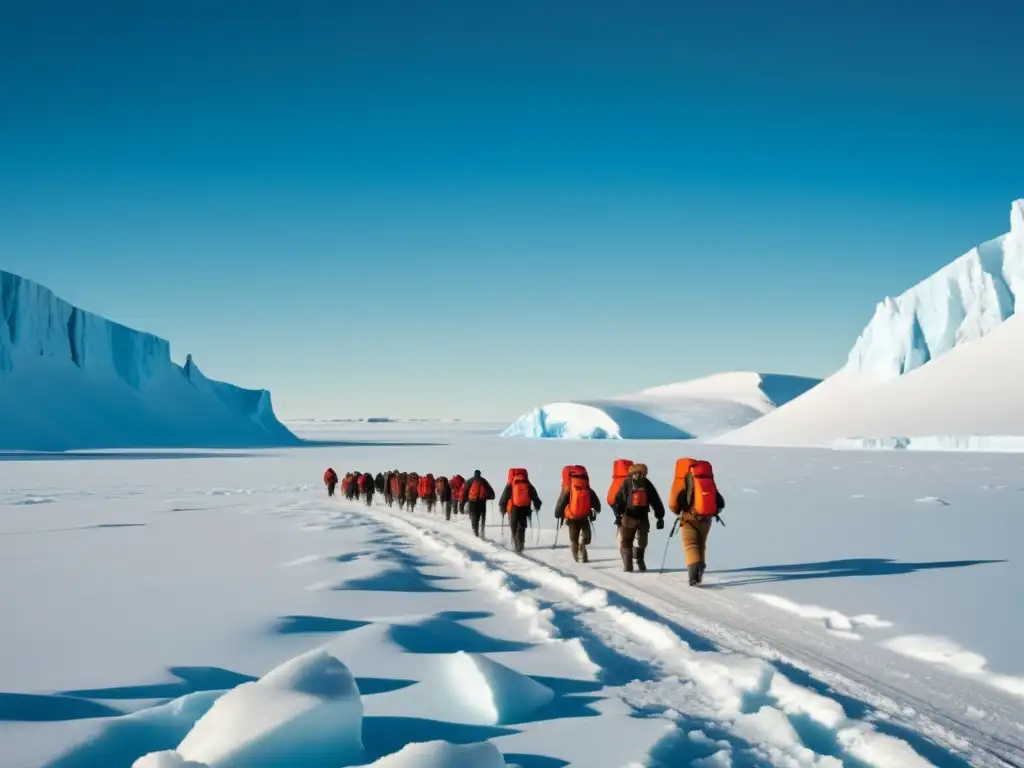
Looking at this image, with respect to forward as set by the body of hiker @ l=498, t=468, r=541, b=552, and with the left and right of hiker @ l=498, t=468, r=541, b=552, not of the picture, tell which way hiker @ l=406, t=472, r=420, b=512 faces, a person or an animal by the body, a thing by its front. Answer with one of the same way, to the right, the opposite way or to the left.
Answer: the same way

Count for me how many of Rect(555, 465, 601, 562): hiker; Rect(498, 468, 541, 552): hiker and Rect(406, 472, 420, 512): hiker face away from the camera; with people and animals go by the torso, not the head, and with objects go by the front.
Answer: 3

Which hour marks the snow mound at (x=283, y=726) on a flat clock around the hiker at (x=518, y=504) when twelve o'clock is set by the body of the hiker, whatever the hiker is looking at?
The snow mound is roughly at 6 o'clock from the hiker.

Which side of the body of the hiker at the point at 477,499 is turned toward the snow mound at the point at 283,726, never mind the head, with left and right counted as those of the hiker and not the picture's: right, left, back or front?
back

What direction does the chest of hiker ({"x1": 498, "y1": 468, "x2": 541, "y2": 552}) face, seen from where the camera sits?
away from the camera

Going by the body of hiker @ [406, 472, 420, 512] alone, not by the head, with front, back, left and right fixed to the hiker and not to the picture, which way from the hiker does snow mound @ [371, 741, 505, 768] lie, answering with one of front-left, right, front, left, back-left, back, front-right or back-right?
back

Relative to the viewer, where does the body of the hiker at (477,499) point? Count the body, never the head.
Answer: away from the camera

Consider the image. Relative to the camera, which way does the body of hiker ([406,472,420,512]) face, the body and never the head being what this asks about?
away from the camera

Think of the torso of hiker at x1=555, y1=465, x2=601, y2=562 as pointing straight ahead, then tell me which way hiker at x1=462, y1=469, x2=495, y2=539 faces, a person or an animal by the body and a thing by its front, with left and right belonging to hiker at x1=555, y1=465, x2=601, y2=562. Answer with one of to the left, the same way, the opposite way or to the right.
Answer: the same way

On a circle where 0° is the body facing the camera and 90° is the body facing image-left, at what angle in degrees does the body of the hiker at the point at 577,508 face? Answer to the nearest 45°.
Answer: approximately 180°

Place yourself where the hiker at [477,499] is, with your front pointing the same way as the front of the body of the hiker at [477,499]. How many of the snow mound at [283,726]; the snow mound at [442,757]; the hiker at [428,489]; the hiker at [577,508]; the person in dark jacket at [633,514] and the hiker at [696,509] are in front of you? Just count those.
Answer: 1

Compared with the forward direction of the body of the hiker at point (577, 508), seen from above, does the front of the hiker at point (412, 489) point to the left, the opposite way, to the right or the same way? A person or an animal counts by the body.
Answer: the same way

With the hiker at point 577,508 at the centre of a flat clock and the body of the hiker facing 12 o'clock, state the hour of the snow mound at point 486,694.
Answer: The snow mound is roughly at 6 o'clock from the hiker.

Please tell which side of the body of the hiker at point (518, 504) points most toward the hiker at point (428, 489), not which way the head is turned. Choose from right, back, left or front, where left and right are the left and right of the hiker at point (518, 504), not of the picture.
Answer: front

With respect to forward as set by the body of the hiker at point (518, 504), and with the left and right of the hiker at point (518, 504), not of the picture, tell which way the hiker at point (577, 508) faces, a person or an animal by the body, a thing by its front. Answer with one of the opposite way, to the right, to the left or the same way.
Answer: the same way
